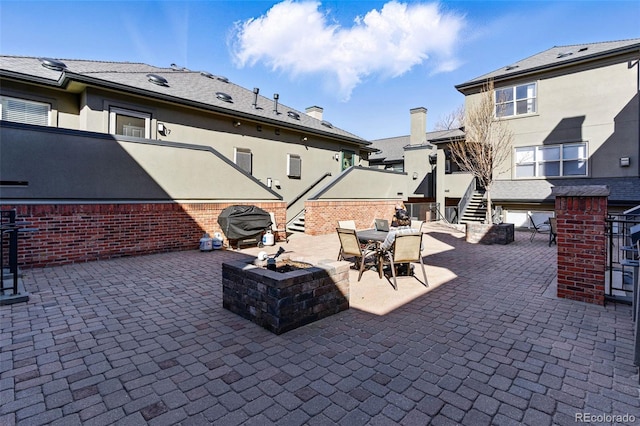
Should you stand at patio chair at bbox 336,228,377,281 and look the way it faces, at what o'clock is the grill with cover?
The grill with cover is roughly at 9 o'clock from the patio chair.

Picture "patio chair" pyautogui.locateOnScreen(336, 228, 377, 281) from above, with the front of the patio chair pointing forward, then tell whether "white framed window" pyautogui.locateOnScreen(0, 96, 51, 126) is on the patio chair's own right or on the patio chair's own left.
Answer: on the patio chair's own left

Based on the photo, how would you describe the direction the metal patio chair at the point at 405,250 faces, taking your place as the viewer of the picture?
facing away from the viewer and to the left of the viewer

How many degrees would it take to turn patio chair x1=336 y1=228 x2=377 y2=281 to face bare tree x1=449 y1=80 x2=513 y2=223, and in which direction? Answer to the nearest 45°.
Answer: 0° — it already faces it

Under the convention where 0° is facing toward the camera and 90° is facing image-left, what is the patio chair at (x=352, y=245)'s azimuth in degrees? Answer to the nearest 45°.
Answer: approximately 225°
